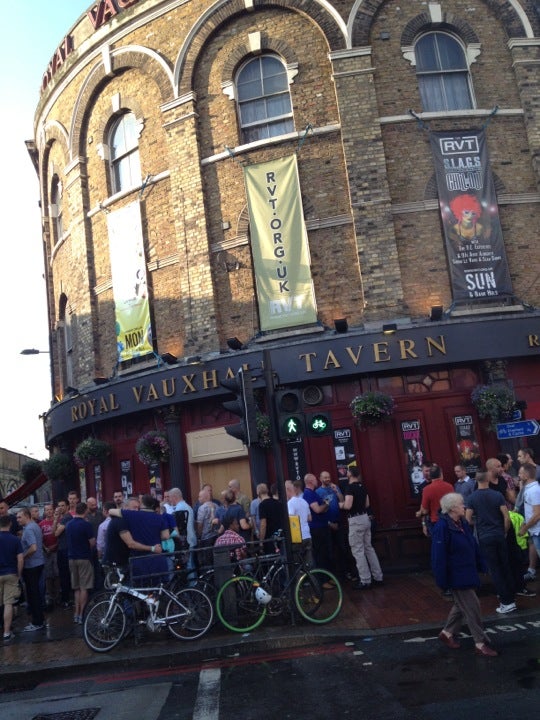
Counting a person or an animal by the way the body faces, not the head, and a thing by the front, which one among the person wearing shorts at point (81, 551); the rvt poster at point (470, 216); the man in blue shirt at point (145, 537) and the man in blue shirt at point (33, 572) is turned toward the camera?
the rvt poster

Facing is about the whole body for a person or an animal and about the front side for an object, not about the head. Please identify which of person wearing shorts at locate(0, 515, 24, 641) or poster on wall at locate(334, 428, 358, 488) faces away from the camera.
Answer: the person wearing shorts

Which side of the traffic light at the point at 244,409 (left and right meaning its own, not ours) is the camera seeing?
left

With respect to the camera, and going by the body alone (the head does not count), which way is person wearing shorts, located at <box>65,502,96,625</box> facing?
away from the camera

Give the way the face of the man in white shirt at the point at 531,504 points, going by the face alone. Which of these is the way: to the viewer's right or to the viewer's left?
to the viewer's left

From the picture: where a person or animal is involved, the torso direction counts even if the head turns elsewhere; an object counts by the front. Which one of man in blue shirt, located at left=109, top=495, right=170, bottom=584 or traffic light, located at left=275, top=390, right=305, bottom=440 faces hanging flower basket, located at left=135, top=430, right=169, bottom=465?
the man in blue shirt

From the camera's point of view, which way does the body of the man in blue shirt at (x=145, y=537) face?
away from the camera

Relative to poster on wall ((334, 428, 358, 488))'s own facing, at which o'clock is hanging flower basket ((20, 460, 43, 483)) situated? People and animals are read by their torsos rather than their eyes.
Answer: The hanging flower basket is roughly at 4 o'clock from the poster on wall.
